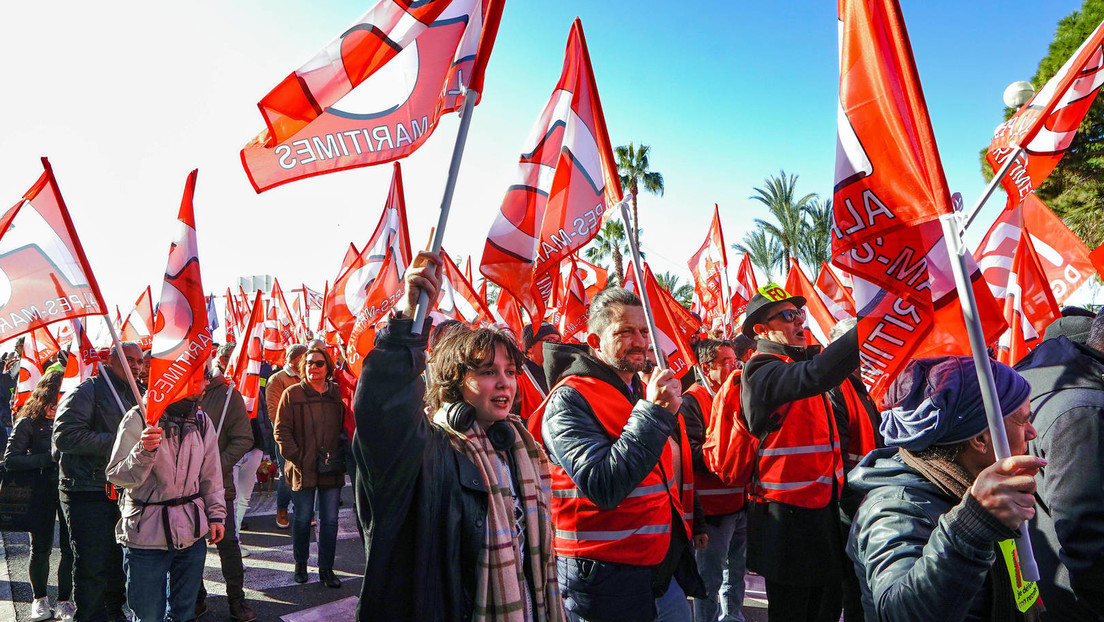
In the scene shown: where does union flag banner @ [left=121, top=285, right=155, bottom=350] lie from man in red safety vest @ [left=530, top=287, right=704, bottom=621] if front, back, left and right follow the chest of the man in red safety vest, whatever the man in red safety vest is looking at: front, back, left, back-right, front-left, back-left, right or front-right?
back

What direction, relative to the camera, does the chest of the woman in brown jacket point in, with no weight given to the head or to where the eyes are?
toward the camera

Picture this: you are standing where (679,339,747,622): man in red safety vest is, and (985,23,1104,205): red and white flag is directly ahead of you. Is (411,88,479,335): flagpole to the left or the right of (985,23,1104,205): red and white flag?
right

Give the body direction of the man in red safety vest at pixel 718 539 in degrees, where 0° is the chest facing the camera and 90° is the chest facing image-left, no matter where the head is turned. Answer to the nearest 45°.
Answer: approximately 315°

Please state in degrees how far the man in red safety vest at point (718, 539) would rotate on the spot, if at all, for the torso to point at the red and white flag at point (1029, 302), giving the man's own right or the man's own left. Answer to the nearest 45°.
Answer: approximately 45° to the man's own left

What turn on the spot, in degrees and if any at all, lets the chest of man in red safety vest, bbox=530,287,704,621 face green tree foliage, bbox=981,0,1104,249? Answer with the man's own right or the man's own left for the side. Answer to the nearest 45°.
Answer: approximately 90° to the man's own left

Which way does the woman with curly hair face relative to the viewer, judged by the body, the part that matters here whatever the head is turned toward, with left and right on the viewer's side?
facing the viewer and to the right of the viewer
